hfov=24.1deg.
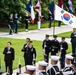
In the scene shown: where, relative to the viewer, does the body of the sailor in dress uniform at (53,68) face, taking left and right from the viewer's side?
facing away from the viewer and to the left of the viewer

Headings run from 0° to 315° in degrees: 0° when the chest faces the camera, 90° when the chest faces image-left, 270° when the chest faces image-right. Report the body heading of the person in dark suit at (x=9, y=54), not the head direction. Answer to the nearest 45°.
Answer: approximately 0°

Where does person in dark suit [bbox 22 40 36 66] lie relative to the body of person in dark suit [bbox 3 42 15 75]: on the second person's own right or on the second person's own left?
on the second person's own left

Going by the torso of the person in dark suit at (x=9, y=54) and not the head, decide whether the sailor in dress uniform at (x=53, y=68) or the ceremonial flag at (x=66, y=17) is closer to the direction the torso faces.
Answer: the sailor in dress uniform

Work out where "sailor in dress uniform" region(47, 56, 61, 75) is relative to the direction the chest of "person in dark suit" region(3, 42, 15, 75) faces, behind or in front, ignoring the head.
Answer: in front

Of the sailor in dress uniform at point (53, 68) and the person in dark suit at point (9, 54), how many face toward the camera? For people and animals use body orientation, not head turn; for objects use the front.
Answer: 1
